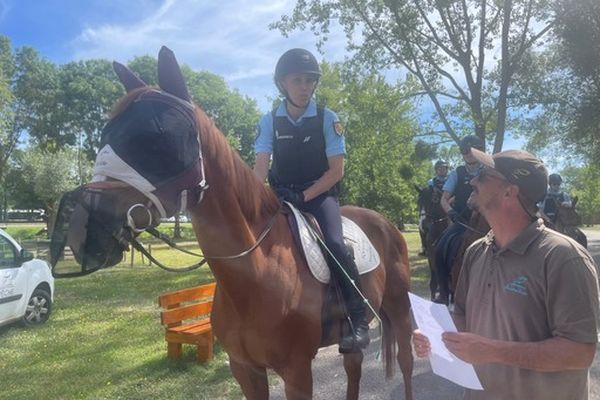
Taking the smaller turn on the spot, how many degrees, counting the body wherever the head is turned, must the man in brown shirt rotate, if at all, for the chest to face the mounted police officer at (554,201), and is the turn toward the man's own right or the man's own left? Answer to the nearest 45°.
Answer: approximately 135° to the man's own right

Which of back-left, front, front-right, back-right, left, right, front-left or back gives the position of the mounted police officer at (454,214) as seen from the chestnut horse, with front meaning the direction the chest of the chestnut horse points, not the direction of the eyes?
back

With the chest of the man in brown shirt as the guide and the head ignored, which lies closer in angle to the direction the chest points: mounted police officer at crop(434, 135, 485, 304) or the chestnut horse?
the chestnut horse

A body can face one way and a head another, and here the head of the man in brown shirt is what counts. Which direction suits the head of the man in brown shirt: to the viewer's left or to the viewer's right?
to the viewer's left

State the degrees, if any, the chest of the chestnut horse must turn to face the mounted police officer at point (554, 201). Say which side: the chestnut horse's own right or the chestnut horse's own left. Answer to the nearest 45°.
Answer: approximately 180°

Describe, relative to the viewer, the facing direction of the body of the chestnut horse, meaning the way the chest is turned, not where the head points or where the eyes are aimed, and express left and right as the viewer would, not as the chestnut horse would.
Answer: facing the viewer and to the left of the viewer

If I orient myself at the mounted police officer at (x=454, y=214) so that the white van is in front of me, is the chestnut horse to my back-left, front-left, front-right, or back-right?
front-left

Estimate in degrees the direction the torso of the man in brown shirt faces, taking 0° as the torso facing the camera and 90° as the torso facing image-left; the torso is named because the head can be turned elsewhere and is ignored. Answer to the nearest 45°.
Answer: approximately 45°

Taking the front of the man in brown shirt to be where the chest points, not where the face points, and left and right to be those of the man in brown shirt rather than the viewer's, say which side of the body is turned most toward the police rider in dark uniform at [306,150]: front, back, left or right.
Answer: right

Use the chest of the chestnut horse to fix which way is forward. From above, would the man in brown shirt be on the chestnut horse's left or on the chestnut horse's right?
on the chestnut horse's left

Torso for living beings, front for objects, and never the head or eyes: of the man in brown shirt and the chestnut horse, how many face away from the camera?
0

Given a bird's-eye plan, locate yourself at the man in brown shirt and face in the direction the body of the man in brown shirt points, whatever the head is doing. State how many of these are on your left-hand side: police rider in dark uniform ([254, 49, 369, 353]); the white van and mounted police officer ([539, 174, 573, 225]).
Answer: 0

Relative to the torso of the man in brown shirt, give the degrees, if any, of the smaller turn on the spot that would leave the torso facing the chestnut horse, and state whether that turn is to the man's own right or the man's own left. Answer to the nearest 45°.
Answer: approximately 45° to the man's own right
